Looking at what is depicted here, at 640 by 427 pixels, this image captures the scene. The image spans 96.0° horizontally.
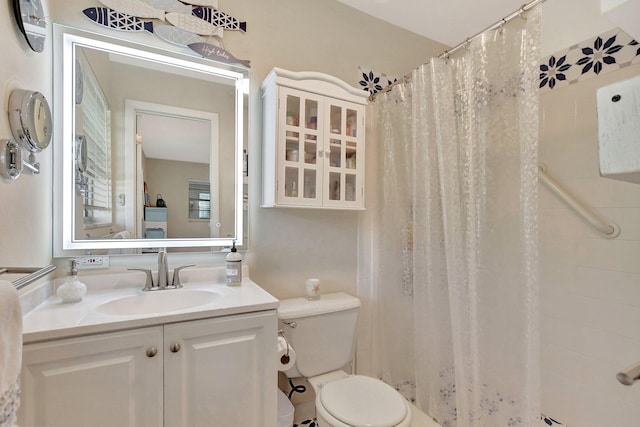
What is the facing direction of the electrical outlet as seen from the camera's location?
facing the viewer

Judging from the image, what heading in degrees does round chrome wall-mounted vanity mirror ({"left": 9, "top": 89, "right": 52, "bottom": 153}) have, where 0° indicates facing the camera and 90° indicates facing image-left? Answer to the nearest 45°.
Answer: approximately 315°

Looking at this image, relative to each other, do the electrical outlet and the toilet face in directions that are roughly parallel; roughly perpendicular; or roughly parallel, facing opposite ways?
roughly parallel

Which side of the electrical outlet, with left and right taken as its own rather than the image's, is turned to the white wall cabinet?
left

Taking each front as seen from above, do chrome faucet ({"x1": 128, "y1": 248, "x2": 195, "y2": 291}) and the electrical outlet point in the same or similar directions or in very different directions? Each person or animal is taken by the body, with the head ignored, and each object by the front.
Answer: same or similar directions

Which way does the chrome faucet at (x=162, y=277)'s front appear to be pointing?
toward the camera
